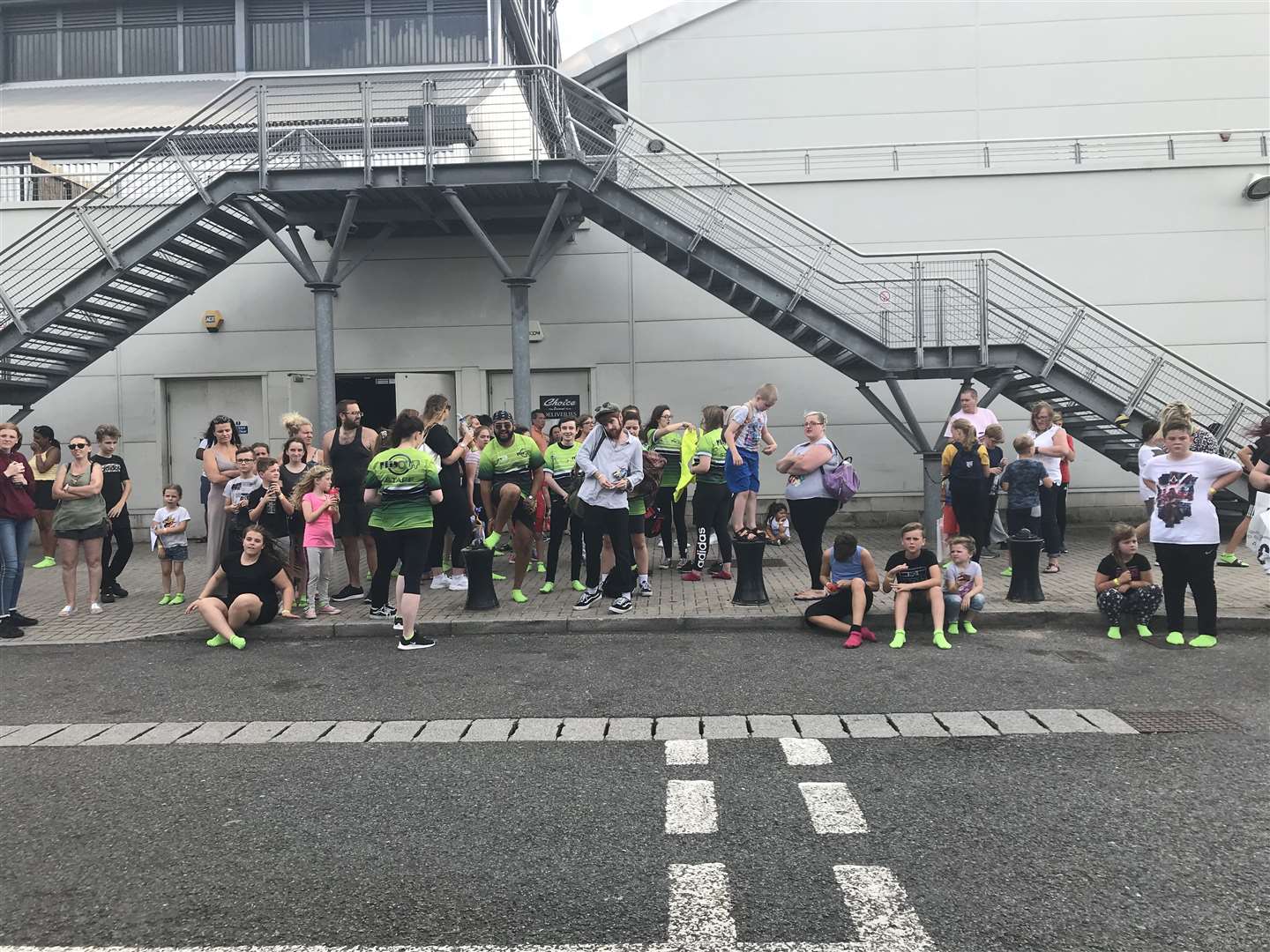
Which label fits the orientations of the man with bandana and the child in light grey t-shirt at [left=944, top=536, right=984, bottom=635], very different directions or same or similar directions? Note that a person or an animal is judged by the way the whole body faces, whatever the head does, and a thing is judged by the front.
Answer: same or similar directions

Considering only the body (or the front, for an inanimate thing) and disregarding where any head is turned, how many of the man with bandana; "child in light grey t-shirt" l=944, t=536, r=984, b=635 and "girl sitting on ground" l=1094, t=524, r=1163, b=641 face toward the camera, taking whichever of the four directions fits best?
3

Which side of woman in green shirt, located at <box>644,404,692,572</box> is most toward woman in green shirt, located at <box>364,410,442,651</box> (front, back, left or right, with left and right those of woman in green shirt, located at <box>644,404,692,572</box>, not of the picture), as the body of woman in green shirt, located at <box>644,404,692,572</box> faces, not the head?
right

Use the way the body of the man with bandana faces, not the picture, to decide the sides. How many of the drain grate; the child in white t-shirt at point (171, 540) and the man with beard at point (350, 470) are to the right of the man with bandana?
2

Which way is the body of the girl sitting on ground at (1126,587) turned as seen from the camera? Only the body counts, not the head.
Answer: toward the camera

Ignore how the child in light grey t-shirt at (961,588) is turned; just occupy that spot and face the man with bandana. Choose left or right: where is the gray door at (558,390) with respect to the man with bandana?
right

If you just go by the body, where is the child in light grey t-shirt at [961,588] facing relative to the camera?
toward the camera
